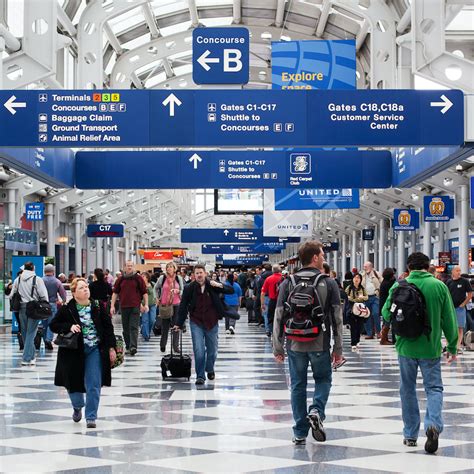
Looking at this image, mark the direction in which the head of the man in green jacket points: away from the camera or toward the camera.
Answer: away from the camera

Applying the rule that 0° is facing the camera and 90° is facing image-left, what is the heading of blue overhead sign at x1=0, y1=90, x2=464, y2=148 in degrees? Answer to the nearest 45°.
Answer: approximately 0°

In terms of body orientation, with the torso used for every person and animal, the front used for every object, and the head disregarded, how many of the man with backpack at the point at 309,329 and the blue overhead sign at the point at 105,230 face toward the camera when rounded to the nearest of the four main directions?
1

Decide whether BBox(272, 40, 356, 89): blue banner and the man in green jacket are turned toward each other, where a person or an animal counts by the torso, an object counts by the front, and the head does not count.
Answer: yes

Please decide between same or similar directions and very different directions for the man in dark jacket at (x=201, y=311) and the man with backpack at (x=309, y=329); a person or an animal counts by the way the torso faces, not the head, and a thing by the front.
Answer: very different directions

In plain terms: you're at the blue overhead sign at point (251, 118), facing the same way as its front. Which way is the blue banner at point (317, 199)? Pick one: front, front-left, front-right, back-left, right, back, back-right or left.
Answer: back

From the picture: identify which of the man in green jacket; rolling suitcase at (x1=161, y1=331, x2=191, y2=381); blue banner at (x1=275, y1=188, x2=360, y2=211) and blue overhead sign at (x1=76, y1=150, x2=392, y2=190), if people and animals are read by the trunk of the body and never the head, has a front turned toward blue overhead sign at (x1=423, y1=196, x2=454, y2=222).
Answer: the man in green jacket

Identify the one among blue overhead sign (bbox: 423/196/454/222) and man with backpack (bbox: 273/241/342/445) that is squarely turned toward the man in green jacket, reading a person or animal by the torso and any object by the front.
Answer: the blue overhead sign

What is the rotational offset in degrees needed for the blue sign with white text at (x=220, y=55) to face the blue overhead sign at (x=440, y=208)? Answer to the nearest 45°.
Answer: approximately 135° to its left

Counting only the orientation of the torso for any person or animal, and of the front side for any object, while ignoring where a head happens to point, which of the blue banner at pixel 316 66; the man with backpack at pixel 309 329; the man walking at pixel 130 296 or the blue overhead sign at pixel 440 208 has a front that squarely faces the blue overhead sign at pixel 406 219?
the man with backpack
